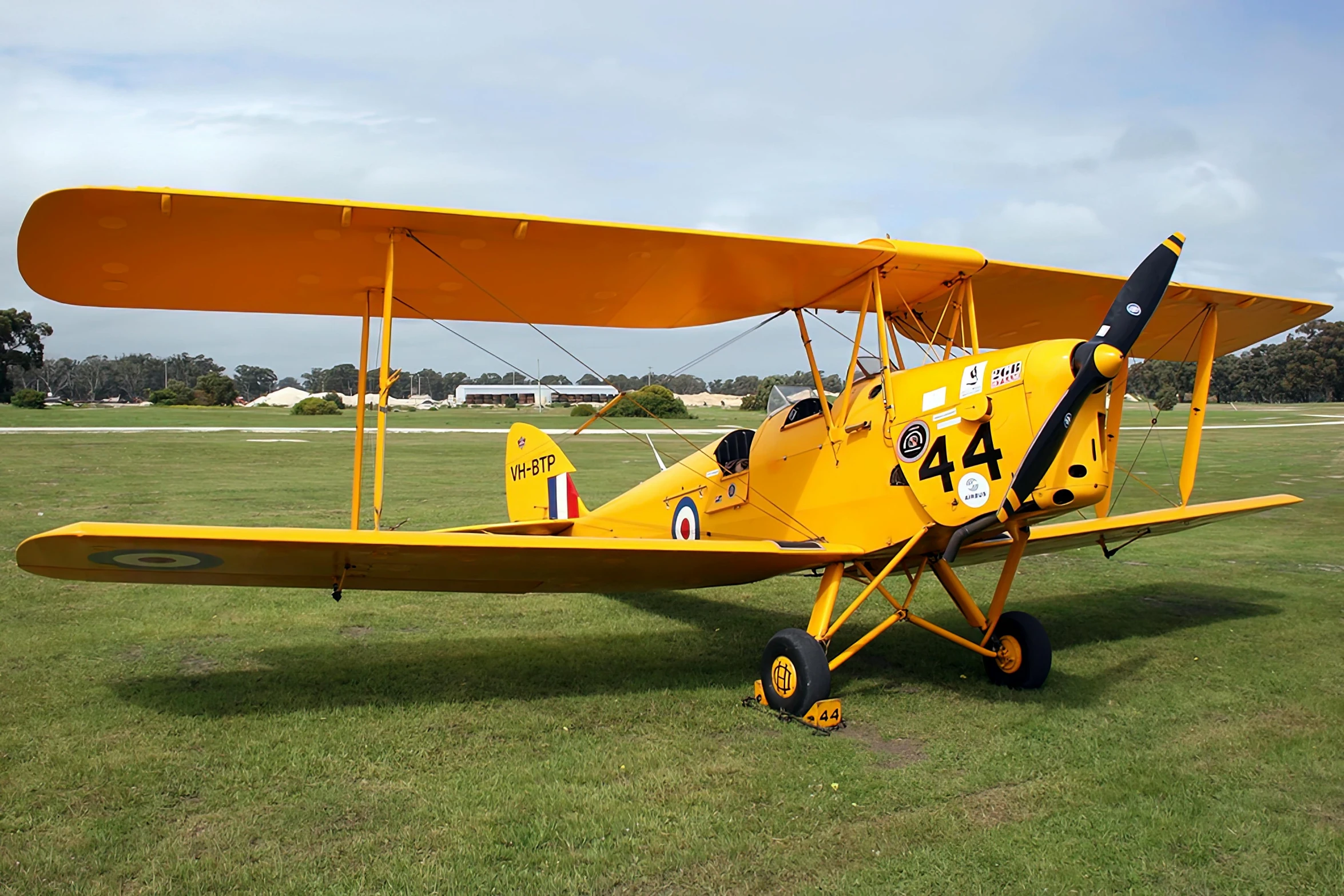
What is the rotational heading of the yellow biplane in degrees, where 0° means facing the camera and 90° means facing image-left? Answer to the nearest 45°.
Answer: approximately 315°
